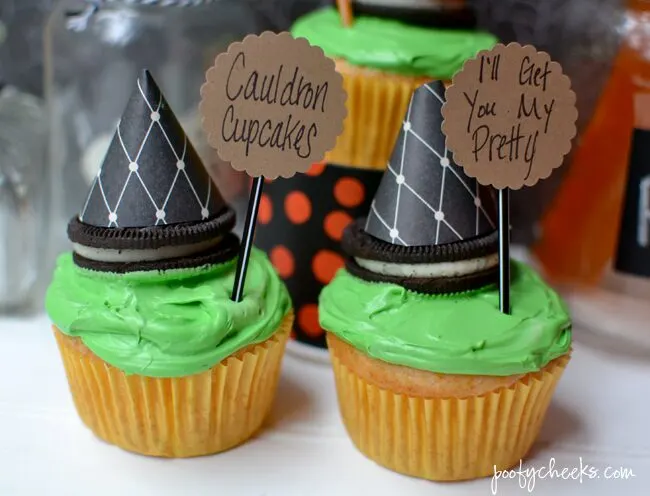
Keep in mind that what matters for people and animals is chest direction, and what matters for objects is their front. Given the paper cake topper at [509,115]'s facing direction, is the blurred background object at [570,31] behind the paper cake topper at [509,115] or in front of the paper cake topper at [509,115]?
behind

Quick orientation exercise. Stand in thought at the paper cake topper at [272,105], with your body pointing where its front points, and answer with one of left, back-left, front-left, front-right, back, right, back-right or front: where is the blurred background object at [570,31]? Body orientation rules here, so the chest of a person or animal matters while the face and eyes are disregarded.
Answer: back-left

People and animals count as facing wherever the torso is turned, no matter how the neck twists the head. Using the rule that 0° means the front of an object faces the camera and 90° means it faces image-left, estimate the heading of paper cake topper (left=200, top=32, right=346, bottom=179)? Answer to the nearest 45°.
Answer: approximately 0°

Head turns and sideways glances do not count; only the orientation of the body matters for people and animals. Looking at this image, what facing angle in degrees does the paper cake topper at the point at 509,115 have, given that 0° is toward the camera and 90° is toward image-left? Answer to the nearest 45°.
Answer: approximately 0°
